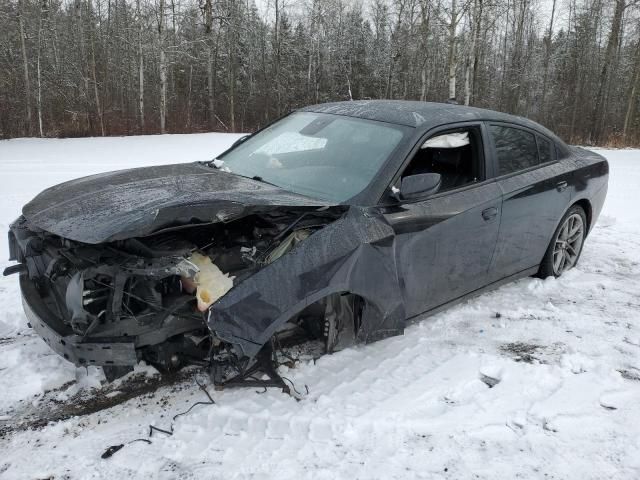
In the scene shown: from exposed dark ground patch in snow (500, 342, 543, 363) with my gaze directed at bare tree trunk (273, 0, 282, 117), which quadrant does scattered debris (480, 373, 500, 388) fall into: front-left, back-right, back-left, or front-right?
back-left

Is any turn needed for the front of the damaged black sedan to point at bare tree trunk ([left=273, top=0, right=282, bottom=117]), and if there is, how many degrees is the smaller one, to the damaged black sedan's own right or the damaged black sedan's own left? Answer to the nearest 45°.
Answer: approximately 135° to the damaged black sedan's own right

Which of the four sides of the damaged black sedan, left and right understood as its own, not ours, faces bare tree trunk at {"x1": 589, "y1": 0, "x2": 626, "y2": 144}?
back

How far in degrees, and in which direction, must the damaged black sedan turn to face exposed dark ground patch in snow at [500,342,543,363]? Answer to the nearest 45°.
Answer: approximately 135° to its left

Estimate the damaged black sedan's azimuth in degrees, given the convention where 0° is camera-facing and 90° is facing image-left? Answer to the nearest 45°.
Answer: approximately 45°

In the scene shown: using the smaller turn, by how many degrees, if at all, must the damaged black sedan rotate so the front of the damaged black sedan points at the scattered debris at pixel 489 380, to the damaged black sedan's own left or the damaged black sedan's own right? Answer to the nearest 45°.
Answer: approximately 135° to the damaged black sedan's own left
